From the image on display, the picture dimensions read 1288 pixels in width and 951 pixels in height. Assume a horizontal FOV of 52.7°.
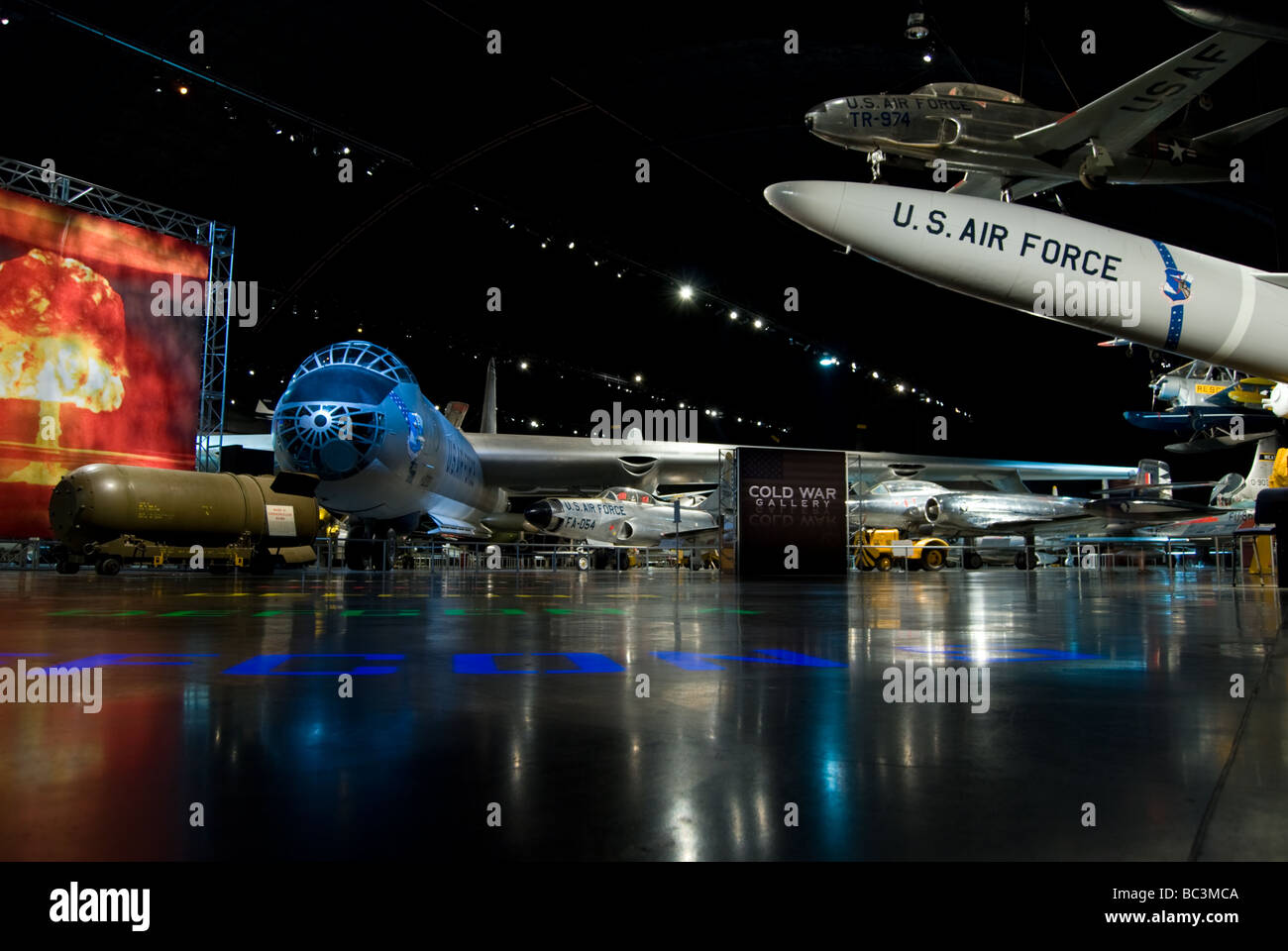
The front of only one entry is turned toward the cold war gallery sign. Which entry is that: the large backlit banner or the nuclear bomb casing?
the large backlit banner

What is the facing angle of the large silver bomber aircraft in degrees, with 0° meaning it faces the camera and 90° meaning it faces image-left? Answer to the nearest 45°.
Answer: approximately 45°

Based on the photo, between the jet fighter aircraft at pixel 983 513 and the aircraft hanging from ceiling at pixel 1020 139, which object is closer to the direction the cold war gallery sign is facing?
the aircraft hanging from ceiling

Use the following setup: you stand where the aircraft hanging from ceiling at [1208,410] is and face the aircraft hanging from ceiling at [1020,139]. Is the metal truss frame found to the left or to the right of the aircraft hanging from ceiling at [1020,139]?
right

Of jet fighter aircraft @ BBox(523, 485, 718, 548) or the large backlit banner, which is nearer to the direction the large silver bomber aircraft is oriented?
the large backlit banner

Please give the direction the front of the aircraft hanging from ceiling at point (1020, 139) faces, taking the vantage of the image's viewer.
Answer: facing the viewer and to the left of the viewer

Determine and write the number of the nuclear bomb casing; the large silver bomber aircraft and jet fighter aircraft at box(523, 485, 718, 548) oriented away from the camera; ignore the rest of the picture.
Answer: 0

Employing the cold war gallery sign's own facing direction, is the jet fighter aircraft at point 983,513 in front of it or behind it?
behind

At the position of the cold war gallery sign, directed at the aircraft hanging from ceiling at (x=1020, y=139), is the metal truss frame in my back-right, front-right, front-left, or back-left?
back-right

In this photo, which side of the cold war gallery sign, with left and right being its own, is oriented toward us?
front

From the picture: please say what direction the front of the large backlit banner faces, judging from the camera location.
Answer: facing the viewer and to the right of the viewer

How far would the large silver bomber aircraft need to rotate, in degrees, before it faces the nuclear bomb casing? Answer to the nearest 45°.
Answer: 0° — it already faces it

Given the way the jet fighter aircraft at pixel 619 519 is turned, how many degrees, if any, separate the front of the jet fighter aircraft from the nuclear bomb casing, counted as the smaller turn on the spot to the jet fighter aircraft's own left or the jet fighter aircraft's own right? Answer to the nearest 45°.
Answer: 0° — it already faces it

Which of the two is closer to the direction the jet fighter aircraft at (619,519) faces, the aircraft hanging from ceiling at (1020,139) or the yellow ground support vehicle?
the aircraft hanging from ceiling

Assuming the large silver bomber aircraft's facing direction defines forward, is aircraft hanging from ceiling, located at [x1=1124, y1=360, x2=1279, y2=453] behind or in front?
behind
